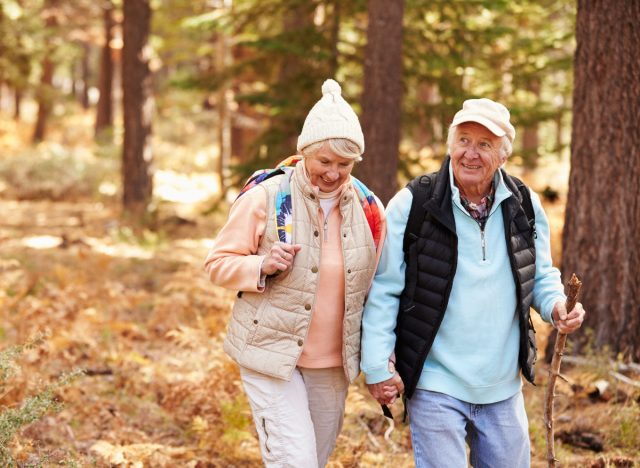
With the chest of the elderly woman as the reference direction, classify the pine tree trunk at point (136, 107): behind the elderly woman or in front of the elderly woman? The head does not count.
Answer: behind

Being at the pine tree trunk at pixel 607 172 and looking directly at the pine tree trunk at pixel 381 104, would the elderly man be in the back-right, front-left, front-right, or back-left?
back-left

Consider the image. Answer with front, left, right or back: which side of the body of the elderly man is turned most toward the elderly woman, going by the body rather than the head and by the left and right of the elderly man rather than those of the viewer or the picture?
right

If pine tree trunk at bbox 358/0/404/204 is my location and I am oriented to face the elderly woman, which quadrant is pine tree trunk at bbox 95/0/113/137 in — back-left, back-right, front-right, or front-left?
back-right

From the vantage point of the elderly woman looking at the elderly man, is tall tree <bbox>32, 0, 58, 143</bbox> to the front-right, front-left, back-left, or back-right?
back-left

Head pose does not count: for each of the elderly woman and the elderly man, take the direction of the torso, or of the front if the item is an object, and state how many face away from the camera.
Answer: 0

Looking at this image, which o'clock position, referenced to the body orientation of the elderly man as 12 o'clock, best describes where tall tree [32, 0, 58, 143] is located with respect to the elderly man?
The tall tree is roughly at 5 o'clock from the elderly man.

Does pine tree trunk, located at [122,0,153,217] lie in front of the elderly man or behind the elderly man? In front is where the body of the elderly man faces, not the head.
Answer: behind

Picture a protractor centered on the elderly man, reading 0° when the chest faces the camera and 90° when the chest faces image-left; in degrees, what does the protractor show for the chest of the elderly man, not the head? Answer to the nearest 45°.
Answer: approximately 0°

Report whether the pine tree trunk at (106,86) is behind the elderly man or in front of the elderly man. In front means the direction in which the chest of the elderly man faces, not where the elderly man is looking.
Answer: behind

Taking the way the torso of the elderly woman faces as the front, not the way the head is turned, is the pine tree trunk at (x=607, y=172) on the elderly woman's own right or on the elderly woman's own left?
on the elderly woman's own left
